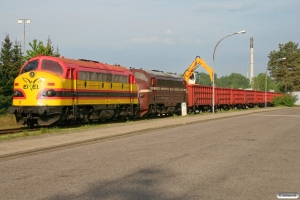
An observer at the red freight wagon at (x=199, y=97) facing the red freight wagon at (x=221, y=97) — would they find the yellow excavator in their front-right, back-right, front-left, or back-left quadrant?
front-left

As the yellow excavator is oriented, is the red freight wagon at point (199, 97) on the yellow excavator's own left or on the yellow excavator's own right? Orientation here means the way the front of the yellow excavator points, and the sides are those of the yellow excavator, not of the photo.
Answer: on the yellow excavator's own right
